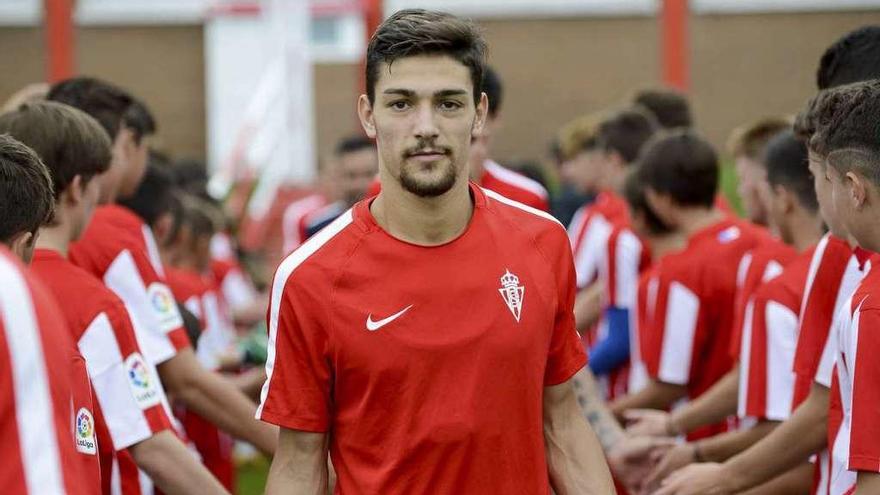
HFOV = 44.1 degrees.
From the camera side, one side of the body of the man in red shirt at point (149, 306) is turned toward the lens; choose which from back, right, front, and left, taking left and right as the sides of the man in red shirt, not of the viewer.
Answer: right

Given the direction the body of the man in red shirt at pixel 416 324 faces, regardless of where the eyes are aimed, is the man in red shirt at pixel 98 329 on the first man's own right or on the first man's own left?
on the first man's own right

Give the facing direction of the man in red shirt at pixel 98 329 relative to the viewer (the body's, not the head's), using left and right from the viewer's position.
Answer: facing away from the viewer and to the right of the viewer

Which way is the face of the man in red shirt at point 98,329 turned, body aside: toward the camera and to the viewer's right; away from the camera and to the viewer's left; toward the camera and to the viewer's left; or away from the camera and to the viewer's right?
away from the camera and to the viewer's right

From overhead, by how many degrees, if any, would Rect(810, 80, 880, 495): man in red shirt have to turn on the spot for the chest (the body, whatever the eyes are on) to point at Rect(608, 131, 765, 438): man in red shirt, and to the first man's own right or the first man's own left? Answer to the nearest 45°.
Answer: approximately 45° to the first man's own right

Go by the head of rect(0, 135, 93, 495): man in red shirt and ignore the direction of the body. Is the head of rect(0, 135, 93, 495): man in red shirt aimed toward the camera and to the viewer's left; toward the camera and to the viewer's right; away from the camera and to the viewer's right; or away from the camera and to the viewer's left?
away from the camera and to the viewer's right

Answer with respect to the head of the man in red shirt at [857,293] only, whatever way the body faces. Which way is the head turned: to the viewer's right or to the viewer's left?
to the viewer's left

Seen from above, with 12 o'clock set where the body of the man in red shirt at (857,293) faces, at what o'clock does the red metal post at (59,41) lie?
The red metal post is roughly at 2 o'clock from the man in red shirt.

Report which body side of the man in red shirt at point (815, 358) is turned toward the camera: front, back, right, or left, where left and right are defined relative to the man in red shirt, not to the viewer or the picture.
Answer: left

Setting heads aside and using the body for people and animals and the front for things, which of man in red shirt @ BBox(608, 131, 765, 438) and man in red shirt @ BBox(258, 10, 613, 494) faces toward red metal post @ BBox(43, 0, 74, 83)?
man in red shirt @ BBox(608, 131, 765, 438)

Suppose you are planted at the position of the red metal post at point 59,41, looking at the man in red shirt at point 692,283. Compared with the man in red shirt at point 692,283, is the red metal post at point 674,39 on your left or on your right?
left
